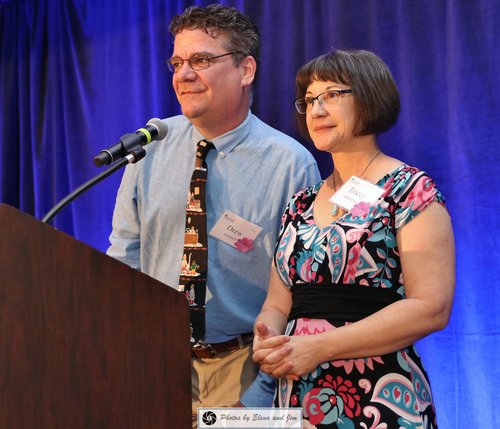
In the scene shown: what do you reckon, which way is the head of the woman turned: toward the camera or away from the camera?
toward the camera

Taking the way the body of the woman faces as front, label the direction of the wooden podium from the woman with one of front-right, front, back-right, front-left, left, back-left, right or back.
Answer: front

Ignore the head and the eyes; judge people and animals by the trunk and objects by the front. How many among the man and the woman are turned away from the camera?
0

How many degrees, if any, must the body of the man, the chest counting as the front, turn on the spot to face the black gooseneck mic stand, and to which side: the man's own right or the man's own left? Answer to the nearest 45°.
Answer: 0° — they already face it

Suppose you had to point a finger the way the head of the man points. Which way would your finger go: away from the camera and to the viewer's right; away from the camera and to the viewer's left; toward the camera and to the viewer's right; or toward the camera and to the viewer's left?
toward the camera and to the viewer's left

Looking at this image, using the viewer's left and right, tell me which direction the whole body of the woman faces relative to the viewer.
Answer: facing the viewer and to the left of the viewer

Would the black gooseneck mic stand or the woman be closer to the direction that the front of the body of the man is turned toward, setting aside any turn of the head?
the black gooseneck mic stand

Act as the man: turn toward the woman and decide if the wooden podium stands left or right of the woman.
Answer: right

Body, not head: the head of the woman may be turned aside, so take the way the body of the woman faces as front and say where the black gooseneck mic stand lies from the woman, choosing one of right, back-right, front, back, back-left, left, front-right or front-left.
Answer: front-right

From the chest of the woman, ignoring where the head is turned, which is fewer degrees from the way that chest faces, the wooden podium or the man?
the wooden podium

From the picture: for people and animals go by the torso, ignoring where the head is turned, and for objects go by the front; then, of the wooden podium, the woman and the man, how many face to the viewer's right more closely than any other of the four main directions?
0

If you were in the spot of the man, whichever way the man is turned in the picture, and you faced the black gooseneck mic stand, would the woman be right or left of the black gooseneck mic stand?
left
